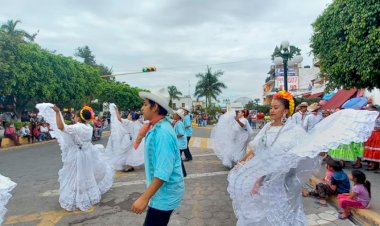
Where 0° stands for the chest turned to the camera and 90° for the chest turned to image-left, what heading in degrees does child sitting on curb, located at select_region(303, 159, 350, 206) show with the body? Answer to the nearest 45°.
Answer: approximately 90°

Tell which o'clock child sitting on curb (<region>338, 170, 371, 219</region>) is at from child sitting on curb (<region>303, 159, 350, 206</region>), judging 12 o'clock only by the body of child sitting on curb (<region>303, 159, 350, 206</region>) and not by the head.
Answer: child sitting on curb (<region>338, 170, 371, 219</region>) is roughly at 8 o'clock from child sitting on curb (<region>303, 159, 350, 206</region>).

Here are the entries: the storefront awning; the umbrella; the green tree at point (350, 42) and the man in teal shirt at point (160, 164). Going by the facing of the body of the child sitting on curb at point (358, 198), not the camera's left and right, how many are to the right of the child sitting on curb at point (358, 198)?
3

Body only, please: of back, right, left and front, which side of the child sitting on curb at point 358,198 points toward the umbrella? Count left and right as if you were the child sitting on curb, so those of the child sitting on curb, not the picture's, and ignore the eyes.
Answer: right

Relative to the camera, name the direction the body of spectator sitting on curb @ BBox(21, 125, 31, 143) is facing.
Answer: to the viewer's right

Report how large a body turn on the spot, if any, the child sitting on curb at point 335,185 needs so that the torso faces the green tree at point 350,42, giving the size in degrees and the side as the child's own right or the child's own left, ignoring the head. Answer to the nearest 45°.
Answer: approximately 90° to the child's own right

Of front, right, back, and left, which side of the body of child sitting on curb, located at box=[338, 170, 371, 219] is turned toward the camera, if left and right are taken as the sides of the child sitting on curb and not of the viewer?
left

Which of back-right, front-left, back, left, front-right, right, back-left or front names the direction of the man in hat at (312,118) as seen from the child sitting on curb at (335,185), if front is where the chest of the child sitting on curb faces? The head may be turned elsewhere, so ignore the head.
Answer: right
